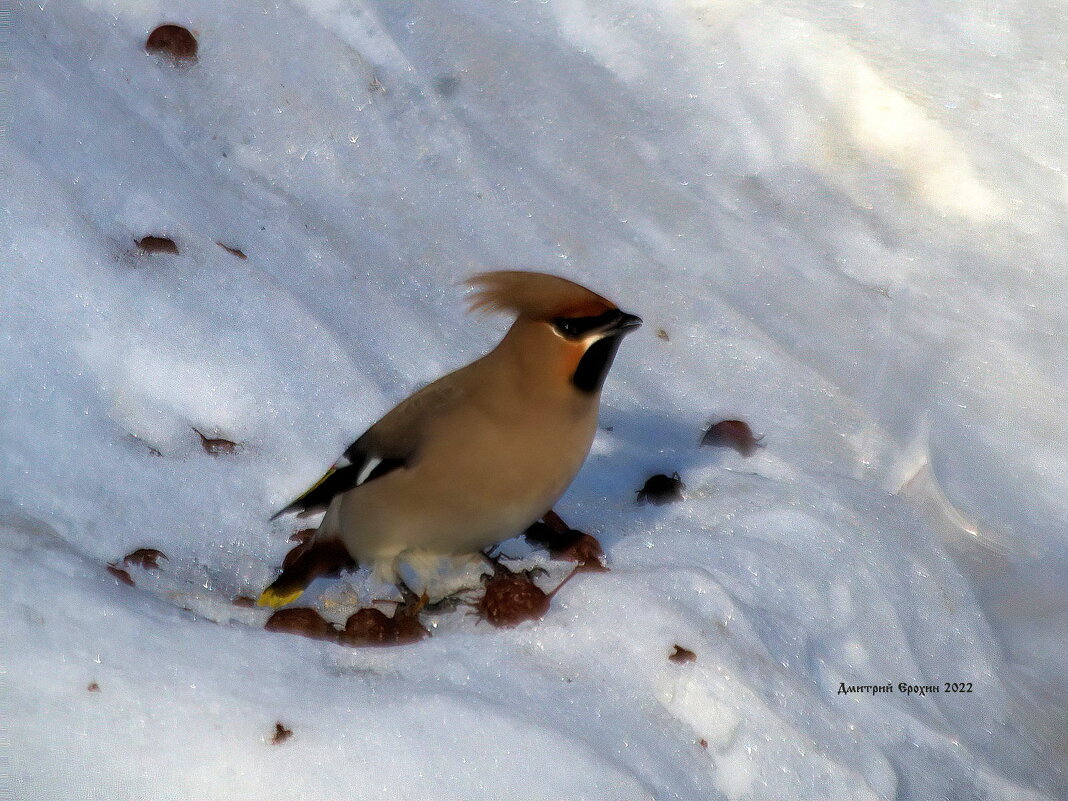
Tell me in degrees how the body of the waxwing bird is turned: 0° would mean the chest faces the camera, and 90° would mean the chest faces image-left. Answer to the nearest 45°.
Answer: approximately 270°
